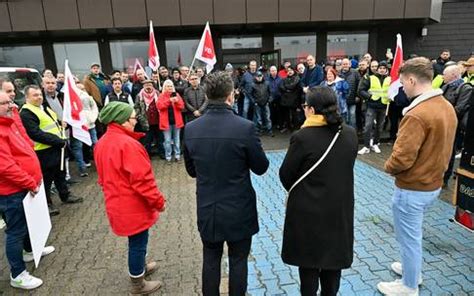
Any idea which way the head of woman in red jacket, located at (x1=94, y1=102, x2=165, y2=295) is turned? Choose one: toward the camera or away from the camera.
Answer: away from the camera

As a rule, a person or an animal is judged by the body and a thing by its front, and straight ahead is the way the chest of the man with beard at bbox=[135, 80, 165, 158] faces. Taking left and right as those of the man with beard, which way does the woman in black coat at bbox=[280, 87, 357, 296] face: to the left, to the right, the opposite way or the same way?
the opposite way

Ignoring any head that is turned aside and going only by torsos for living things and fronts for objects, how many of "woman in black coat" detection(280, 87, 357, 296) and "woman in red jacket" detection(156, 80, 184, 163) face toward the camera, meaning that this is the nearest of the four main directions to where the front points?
1

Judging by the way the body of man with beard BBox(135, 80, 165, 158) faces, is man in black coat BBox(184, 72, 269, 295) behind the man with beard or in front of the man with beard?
in front

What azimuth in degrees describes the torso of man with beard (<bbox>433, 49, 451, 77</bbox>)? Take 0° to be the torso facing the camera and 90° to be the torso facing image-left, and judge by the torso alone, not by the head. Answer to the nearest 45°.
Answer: approximately 45°

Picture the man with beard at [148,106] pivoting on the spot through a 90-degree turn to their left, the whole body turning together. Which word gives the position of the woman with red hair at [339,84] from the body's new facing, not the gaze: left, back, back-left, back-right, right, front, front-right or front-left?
front

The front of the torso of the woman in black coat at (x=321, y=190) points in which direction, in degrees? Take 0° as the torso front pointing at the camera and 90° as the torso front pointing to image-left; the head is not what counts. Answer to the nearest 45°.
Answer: approximately 135°

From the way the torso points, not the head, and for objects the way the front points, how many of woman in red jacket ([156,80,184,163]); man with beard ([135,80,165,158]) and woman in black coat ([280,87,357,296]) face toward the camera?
2

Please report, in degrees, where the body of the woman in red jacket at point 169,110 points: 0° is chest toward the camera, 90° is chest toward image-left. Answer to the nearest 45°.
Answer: approximately 0°

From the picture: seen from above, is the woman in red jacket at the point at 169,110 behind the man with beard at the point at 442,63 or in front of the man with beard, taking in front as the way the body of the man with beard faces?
in front

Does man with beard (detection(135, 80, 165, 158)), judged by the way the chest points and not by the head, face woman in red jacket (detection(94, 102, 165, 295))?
yes

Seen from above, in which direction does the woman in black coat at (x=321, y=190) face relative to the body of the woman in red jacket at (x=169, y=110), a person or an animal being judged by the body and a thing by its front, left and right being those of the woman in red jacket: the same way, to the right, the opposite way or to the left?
the opposite way
